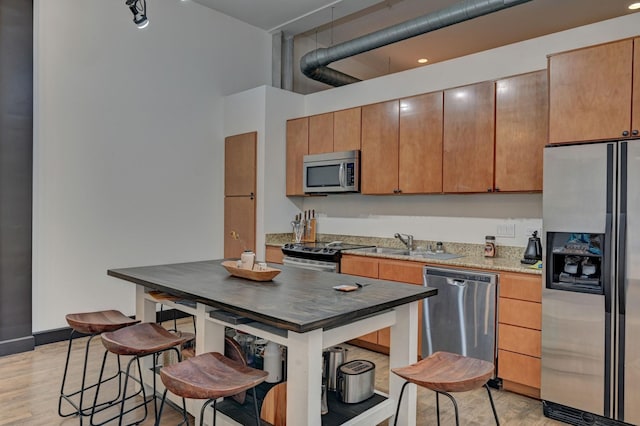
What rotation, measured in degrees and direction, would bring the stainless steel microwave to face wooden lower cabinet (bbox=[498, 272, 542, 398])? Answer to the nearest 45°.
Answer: approximately 90° to its left

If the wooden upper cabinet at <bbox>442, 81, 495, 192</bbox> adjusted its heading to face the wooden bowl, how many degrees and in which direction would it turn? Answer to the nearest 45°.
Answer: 0° — it already faces it

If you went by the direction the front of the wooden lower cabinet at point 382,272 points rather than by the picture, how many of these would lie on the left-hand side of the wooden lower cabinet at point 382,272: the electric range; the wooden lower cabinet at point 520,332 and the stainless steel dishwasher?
2

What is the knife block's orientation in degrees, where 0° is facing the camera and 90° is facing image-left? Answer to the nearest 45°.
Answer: approximately 45°

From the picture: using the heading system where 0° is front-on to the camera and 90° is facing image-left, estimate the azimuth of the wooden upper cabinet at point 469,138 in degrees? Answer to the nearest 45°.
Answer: approximately 45°

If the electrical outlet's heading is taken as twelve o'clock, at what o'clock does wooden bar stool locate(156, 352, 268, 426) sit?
The wooden bar stool is roughly at 1 o'clock from the electrical outlet.
